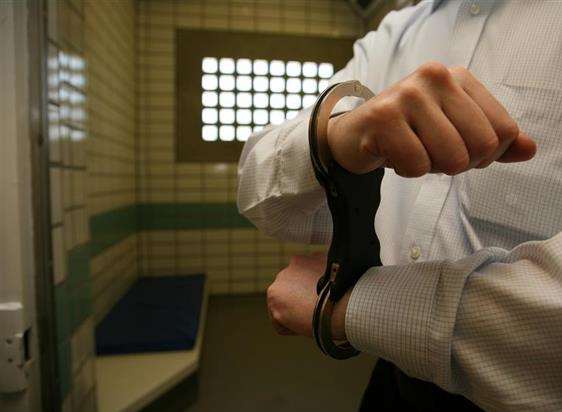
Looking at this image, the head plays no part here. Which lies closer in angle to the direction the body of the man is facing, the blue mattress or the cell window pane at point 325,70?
the blue mattress

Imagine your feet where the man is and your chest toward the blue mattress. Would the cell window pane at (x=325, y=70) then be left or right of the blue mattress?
right

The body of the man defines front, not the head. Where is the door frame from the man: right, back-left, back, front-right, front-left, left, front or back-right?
front-right

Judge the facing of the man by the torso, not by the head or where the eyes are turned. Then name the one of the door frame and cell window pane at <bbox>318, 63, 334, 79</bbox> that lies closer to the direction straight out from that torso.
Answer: the door frame

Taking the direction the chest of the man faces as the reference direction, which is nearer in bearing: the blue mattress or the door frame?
the door frame

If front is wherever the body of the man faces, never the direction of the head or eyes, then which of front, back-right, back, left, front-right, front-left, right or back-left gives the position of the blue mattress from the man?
right

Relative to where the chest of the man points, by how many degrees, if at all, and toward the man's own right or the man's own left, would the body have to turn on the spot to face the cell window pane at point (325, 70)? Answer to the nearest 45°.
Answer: approximately 135° to the man's own right

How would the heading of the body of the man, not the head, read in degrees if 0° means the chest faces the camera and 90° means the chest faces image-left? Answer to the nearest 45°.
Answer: approximately 45°
